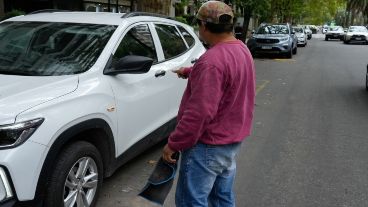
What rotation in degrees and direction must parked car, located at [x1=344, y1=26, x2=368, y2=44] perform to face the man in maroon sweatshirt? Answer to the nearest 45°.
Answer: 0° — it already faces them

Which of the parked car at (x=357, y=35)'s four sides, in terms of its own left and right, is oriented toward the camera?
front

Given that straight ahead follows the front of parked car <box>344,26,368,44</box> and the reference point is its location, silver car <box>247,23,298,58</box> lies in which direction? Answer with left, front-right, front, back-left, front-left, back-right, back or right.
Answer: front

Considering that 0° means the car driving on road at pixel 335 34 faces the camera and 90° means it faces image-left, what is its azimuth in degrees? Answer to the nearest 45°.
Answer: approximately 0°

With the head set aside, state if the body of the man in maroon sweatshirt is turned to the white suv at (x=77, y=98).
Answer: yes

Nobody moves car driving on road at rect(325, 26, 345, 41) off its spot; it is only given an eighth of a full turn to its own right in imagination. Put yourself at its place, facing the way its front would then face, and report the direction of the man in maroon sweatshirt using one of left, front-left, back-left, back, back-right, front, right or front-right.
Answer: front-left

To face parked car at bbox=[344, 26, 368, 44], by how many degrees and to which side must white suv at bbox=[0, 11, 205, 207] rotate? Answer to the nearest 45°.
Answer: approximately 180°

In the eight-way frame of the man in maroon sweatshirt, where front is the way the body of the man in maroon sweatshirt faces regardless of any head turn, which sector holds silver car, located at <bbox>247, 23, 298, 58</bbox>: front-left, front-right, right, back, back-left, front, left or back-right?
front-right

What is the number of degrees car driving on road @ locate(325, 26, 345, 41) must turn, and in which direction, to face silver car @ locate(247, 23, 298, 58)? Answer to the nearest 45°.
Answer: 0° — it already faces it

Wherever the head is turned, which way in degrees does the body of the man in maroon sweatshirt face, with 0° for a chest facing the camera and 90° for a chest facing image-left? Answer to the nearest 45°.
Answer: approximately 135°

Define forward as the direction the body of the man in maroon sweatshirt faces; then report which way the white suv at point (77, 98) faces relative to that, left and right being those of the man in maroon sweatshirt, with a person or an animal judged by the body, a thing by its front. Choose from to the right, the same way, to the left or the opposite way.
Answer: to the left

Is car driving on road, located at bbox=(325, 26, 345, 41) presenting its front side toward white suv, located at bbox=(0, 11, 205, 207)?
yes
